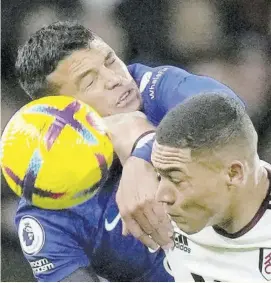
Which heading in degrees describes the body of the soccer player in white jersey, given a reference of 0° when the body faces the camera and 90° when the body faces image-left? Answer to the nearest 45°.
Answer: approximately 45°

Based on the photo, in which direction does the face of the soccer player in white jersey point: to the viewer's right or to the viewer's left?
to the viewer's left
